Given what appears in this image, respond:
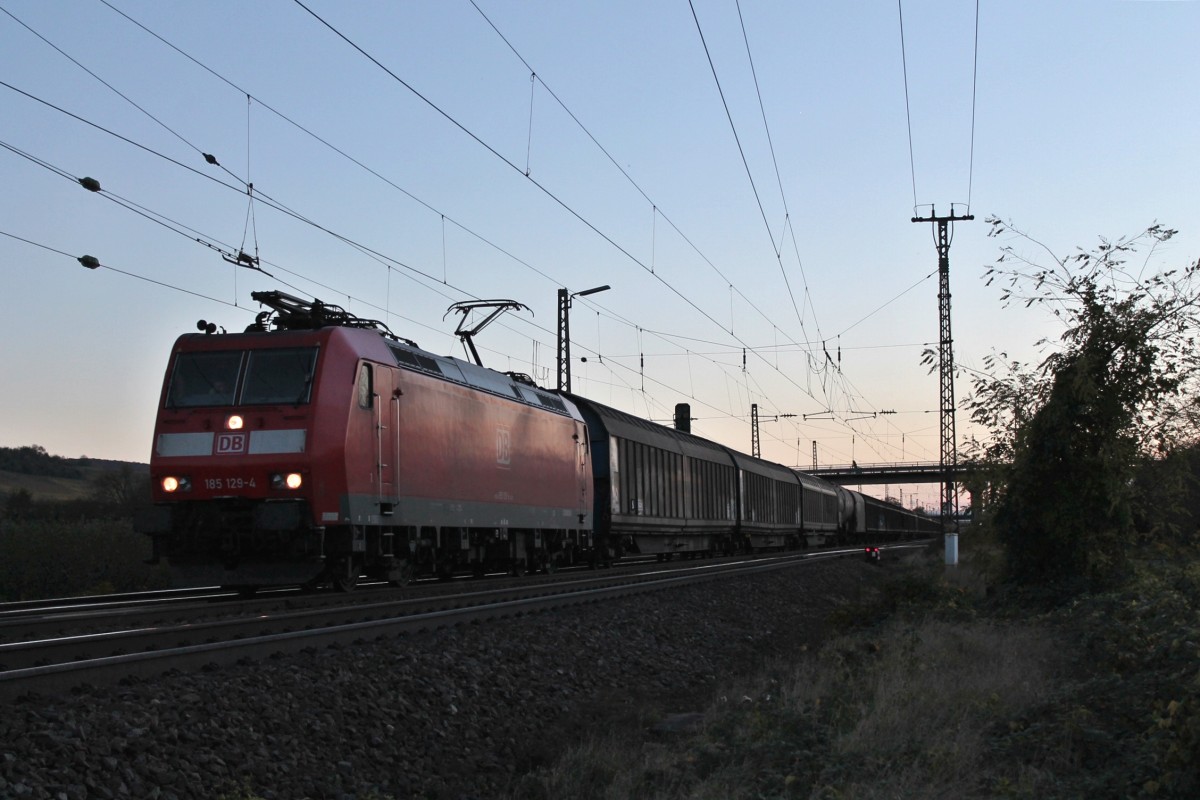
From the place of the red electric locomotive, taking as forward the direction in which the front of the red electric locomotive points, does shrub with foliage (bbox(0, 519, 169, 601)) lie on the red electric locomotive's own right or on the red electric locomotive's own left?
on the red electric locomotive's own right

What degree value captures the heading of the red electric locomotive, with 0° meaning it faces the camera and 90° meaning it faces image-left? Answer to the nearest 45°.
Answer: approximately 45°
